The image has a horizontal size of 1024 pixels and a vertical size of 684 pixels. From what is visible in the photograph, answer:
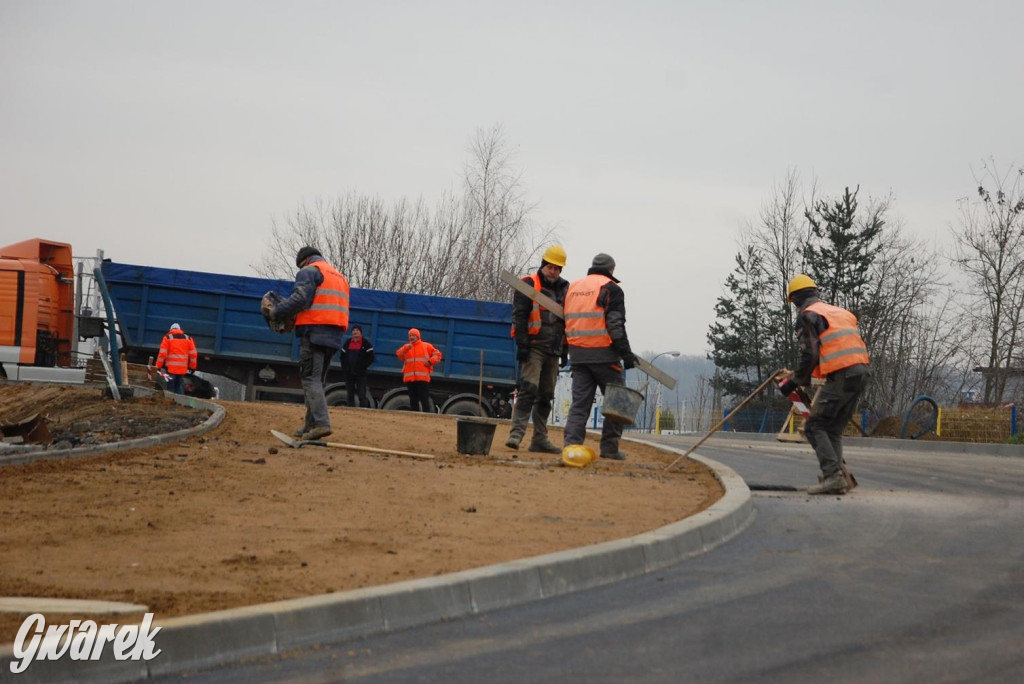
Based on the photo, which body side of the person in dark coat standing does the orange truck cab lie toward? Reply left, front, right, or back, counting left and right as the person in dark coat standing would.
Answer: right

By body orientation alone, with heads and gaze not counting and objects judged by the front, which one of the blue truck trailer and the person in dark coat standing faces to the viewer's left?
the blue truck trailer

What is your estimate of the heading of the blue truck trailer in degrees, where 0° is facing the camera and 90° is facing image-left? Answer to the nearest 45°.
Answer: approximately 90°

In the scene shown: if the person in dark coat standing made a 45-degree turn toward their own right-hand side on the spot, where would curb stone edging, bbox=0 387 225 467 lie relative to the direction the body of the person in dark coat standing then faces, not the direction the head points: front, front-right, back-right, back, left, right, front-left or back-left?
front-left

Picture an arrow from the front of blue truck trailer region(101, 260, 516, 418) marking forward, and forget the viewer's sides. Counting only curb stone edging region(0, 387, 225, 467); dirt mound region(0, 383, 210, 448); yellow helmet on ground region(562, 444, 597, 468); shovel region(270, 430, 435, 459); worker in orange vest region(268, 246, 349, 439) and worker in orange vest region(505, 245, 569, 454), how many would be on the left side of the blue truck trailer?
6

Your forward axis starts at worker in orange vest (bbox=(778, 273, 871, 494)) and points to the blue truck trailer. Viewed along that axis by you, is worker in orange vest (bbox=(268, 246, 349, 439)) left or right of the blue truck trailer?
left

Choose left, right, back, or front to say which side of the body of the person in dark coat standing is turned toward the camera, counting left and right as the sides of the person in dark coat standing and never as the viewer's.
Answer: front

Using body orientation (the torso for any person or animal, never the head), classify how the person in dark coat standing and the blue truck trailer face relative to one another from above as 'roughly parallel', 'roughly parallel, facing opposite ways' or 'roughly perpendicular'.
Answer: roughly perpendicular

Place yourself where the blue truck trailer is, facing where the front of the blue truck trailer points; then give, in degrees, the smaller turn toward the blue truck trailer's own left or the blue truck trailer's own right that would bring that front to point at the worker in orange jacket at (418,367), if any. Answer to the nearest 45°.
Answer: approximately 135° to the blue truck trailer's own left

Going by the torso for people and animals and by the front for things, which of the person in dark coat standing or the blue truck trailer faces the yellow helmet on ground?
the person in dark coat standing

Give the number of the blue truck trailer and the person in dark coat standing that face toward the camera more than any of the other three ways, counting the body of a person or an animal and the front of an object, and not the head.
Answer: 1

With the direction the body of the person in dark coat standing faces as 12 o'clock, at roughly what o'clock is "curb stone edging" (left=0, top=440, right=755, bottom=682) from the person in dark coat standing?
The curb stone edging is roughly at 12 o'clock from the person in dark coat standing.

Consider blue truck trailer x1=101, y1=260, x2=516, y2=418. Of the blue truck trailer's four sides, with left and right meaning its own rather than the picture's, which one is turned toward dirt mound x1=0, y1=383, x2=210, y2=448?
left

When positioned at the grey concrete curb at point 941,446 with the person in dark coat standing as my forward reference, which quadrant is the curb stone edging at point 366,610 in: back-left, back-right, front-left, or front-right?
back-left

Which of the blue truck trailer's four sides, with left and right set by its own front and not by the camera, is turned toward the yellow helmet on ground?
left
